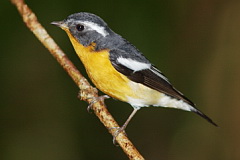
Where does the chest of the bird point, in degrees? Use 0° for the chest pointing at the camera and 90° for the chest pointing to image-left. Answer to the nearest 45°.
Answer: approximately 90°
